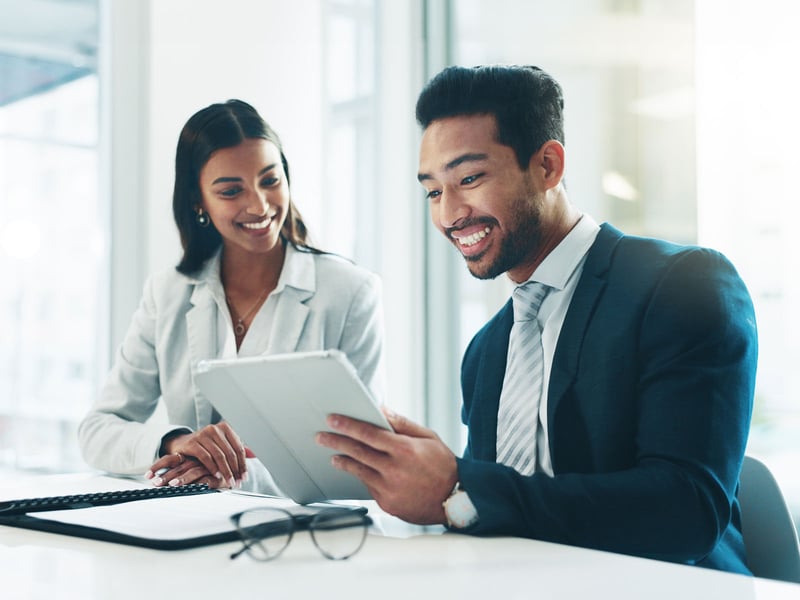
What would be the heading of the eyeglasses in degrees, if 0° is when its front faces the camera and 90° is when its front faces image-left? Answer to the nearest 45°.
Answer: approximately 0°

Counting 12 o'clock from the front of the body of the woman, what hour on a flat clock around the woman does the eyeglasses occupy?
The eyeglasses is roughly at 12 o'clock from the woman.

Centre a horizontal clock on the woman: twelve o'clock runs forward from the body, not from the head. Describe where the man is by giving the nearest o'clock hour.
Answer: The man is roughly at 11 o'clock from the woman.

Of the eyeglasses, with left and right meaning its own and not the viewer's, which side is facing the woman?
back

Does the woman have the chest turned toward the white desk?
yes

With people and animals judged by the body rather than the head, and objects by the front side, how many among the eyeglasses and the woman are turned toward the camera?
2

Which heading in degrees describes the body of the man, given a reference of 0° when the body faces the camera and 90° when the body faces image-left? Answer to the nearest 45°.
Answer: approximately 45°

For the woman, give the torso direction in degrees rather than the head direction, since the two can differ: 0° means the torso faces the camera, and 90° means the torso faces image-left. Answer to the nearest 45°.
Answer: approximately 0°
